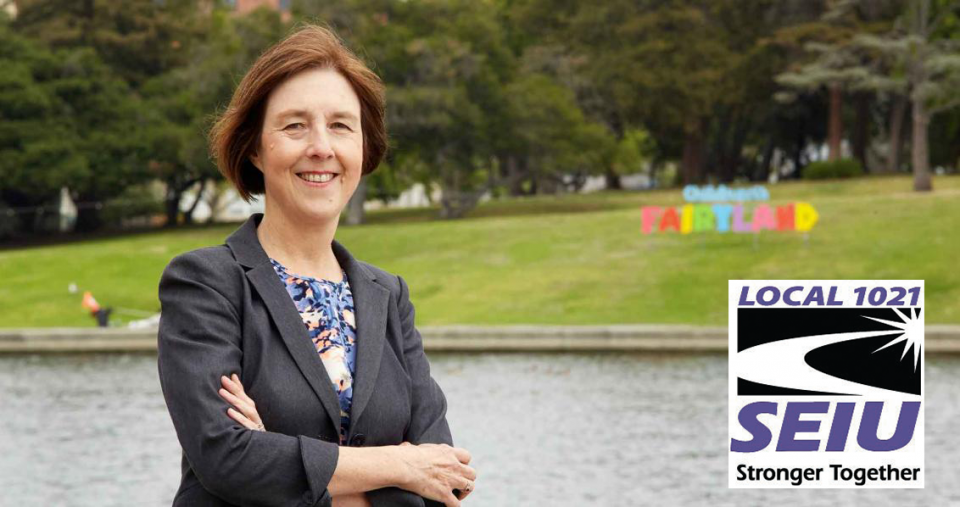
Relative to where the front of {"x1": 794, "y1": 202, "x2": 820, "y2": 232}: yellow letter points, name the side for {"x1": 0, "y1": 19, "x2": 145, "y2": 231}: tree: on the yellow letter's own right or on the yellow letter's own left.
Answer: on the yellow letter's own right

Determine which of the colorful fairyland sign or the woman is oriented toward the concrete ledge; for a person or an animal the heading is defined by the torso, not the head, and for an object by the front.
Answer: the colorful fairyland sign

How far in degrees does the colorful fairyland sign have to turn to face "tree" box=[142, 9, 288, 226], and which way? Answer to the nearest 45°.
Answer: approximately 135° to its right

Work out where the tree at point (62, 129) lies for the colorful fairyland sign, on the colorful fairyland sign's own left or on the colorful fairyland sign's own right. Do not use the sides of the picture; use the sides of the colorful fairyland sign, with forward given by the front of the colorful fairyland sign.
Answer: on the colorful fairyland sign's own right

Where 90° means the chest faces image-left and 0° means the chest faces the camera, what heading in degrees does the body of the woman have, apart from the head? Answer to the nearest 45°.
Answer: approximately 315°

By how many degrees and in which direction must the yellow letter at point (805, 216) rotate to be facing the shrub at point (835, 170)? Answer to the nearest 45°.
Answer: approximately 180°

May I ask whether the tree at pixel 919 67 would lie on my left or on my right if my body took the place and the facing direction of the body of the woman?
on my left

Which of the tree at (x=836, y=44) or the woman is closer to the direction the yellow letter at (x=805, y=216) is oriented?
the woman
